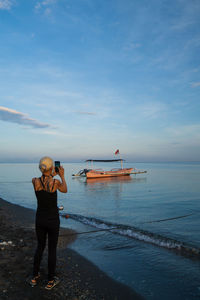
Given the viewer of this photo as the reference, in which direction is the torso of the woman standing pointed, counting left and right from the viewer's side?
facing away from the viewer and to the right of the viewer
